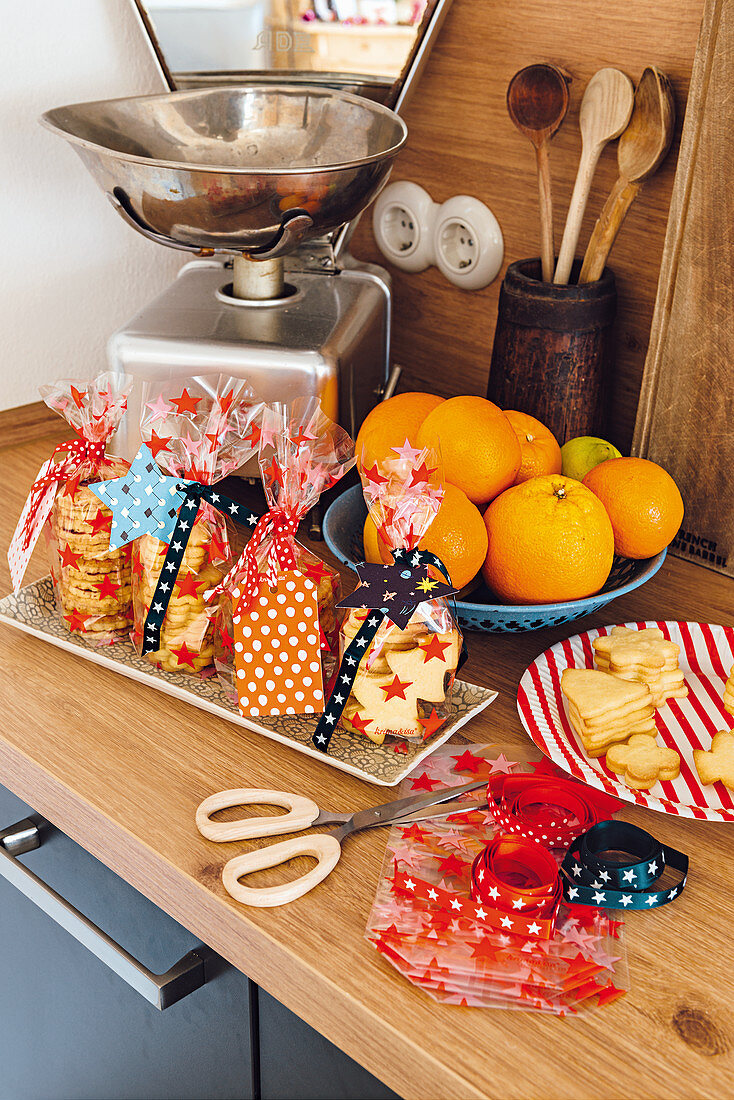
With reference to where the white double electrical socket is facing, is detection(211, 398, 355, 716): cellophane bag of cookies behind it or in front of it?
in front

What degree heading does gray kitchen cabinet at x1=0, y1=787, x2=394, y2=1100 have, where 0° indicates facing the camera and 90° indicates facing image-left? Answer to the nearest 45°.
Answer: approximately 45°

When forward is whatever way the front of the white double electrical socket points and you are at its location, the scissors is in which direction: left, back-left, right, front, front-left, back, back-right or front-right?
front-left

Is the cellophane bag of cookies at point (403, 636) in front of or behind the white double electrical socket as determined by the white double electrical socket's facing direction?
in front
